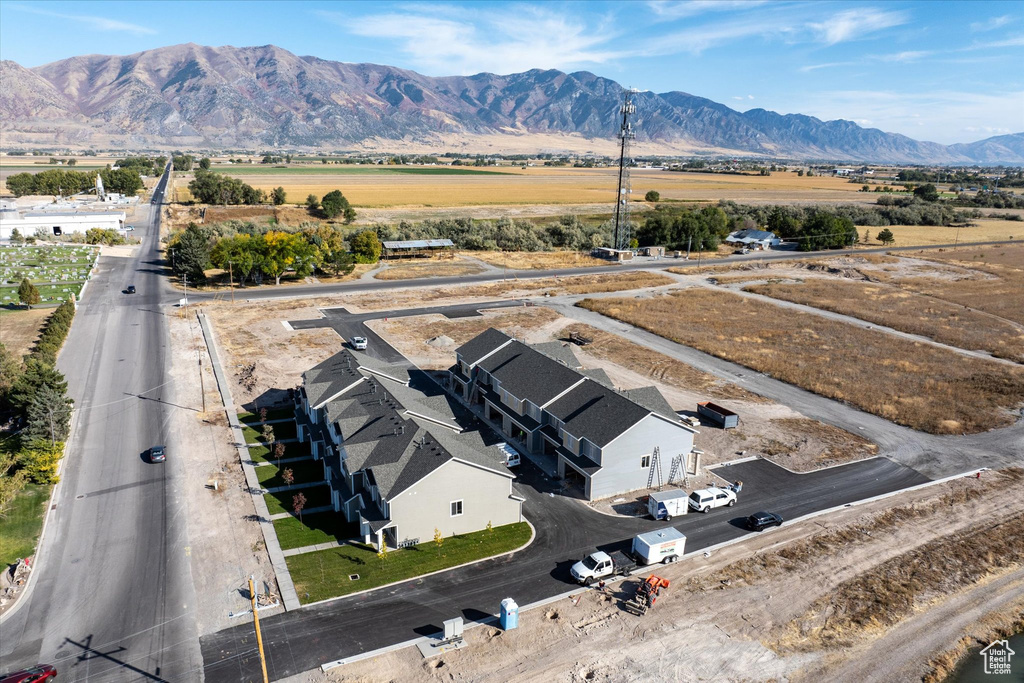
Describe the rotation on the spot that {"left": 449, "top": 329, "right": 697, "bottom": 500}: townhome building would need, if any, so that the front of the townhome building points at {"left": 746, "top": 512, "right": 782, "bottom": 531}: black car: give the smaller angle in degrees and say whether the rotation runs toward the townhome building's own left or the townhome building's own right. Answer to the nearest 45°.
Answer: approximately 90° to the townhome building's own left

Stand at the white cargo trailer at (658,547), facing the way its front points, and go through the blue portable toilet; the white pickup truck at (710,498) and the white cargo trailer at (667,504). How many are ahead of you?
1

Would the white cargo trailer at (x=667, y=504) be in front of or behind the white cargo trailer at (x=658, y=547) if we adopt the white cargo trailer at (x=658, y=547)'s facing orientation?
behind

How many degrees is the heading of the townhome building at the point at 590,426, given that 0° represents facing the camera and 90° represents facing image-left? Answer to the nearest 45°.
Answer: approximately 45°

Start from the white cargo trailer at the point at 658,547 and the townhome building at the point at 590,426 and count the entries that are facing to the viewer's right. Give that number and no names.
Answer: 0

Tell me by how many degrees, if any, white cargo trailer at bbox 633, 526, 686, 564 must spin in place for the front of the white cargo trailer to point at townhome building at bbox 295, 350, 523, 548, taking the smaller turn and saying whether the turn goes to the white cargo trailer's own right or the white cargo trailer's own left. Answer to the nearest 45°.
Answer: approximately 45° to the white cargo trailer's own right

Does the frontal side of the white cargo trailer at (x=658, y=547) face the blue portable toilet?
yes

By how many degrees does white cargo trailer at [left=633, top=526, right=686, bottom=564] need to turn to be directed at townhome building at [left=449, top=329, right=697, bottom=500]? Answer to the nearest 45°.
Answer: approximately 90° to its right

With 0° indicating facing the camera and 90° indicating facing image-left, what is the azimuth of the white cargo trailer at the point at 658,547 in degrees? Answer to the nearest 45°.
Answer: approximately 45°

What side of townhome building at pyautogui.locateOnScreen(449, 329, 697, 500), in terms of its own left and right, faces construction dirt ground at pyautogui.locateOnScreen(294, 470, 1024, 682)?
left

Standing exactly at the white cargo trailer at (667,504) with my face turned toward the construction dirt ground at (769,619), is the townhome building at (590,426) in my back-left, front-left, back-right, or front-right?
back-right

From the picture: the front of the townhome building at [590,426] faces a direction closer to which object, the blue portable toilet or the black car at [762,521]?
the blue portable toilet

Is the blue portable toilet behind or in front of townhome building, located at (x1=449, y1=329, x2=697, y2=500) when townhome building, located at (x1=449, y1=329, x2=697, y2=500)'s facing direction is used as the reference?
in front
